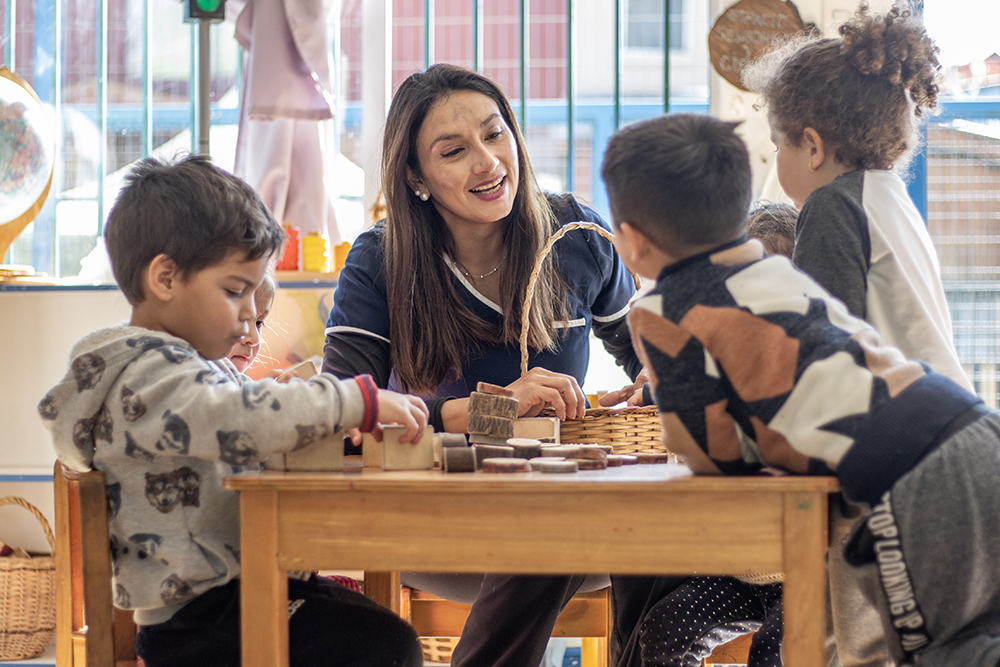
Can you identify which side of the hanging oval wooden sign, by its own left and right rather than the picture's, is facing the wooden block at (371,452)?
front

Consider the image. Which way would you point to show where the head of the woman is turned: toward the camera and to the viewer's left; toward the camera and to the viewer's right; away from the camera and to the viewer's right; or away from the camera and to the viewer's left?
toward the camera and to the viewer's right

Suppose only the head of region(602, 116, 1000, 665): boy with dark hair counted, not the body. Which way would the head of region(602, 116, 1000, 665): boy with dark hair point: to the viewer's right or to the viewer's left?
to the viewer's left

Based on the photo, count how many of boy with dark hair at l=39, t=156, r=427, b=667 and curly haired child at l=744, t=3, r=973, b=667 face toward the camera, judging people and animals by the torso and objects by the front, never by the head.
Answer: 0

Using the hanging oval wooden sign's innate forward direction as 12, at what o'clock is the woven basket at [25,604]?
The woven basket is roughly at 2 o'clock from the hanging oval wooden sign.

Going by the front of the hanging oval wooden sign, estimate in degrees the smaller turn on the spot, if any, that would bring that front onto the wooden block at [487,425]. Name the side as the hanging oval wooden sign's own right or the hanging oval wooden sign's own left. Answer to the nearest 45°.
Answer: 0° — it already faces it

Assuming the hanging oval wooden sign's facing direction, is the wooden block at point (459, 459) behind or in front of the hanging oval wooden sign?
in front

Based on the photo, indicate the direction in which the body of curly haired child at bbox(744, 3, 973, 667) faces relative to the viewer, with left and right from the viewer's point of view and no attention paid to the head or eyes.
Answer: facing away from the viewer and to the left of the viewer

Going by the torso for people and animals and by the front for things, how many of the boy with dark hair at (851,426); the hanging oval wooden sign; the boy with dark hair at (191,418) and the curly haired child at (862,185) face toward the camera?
1

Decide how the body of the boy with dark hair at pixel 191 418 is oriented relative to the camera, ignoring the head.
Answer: to the viewer's right

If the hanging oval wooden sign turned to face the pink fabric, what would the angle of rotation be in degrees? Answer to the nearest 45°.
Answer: approximately 90° to its right

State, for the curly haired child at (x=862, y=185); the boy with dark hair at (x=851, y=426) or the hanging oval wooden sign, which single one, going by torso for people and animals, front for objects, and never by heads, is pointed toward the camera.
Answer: the hanging oval wooden sign

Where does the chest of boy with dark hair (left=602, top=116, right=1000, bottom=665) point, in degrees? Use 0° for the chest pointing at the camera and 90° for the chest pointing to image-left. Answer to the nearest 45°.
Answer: approximately 135°
